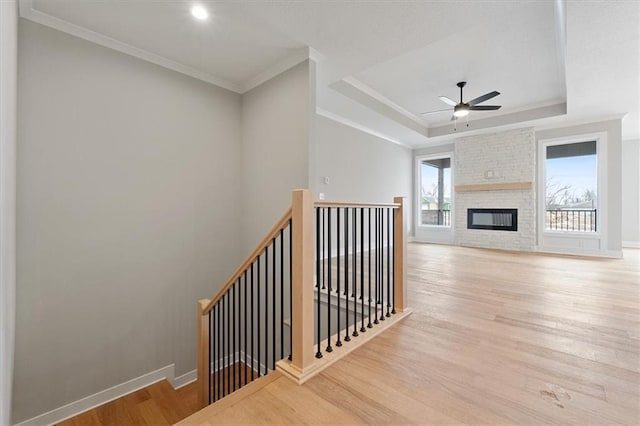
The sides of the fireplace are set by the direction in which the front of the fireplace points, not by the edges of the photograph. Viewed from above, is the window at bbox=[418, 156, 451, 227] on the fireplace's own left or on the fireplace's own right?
on the fireplace's own right

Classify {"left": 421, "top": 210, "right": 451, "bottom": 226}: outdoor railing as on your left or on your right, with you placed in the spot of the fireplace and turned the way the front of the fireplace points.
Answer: on your right

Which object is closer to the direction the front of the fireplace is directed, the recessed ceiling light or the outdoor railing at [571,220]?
the recessed ceiling light

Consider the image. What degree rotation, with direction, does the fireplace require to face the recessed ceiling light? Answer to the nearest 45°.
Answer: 0° — it already faces it

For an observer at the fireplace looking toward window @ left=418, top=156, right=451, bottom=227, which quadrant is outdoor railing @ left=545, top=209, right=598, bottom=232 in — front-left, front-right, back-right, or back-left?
back-right

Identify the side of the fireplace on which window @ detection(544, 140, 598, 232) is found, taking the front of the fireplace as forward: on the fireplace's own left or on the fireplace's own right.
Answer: on the fireplace's own left

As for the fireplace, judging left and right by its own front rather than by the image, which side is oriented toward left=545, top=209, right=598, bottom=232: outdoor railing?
left

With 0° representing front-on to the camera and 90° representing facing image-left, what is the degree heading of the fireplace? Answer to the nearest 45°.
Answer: approximately 0°
